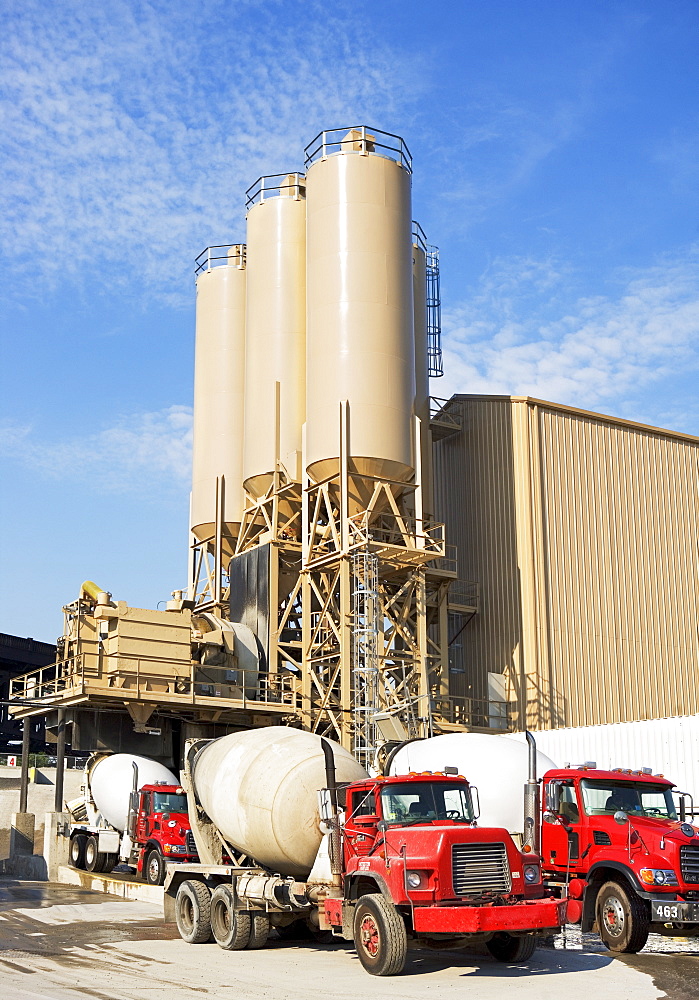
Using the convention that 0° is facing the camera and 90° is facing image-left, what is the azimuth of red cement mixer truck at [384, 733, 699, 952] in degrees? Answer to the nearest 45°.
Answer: approximately 315°

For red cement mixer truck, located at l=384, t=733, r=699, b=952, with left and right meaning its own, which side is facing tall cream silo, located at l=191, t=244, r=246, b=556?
back

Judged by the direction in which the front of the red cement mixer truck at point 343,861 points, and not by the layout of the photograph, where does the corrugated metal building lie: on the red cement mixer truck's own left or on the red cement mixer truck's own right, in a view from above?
on the red cement mixer truck's own left

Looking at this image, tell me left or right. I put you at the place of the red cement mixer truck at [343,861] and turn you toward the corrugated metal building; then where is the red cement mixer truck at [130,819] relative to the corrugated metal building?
left

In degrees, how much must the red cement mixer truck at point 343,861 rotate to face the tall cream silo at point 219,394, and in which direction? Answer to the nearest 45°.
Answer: approximately 135° to its left

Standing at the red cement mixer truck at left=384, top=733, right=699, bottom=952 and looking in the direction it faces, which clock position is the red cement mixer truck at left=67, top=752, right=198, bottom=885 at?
the red cement mixer truck at left=67, top=752, right=198, bottom=885 is roughly at 6 o'clock from the red cement mixer truck at left=384, top=733, right=699, bottom=952.

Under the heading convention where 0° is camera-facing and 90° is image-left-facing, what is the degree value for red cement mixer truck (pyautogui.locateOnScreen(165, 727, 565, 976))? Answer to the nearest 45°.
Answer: approximately 315°

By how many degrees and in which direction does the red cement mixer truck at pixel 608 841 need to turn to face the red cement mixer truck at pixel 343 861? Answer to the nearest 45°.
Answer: approximately 90° to its right

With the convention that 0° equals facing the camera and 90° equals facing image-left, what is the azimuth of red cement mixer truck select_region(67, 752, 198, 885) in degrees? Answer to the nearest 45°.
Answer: approximately 315°

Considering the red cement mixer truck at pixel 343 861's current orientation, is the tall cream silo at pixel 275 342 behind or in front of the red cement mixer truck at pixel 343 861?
behind

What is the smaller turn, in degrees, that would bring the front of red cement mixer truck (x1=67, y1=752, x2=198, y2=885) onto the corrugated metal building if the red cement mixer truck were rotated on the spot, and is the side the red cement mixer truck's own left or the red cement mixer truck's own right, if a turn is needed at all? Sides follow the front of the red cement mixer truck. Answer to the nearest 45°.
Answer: approximately 90° to the red cement mixer truck's own left
